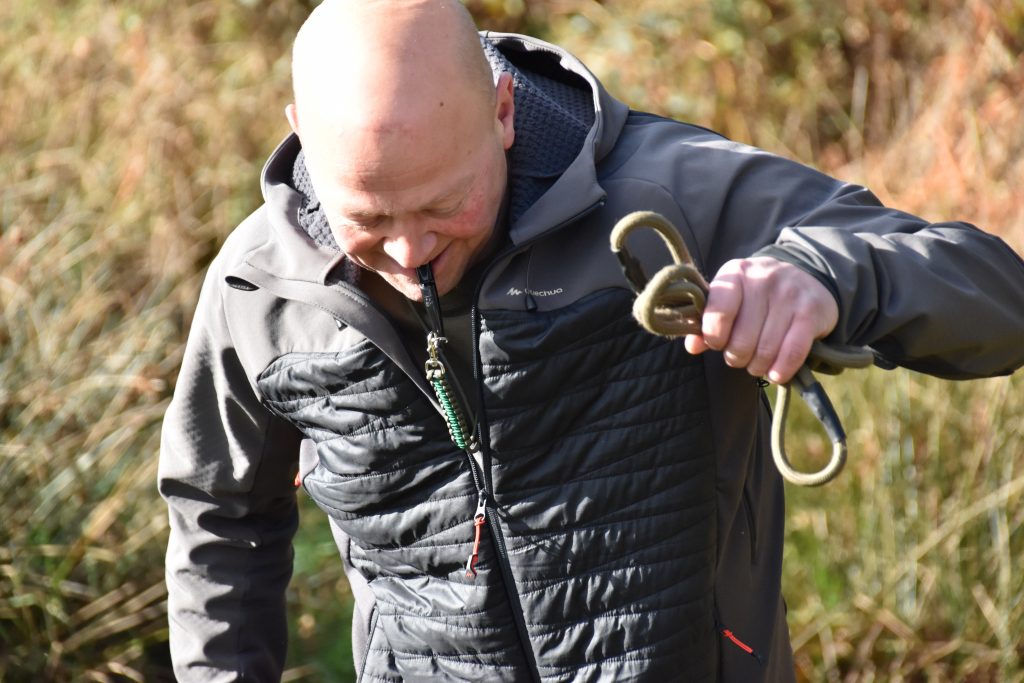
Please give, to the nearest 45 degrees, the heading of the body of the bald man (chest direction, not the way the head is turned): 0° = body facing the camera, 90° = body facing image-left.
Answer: approximately 0°
